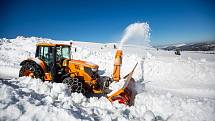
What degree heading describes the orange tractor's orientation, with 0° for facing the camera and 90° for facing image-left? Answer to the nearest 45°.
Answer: approximately 315°
